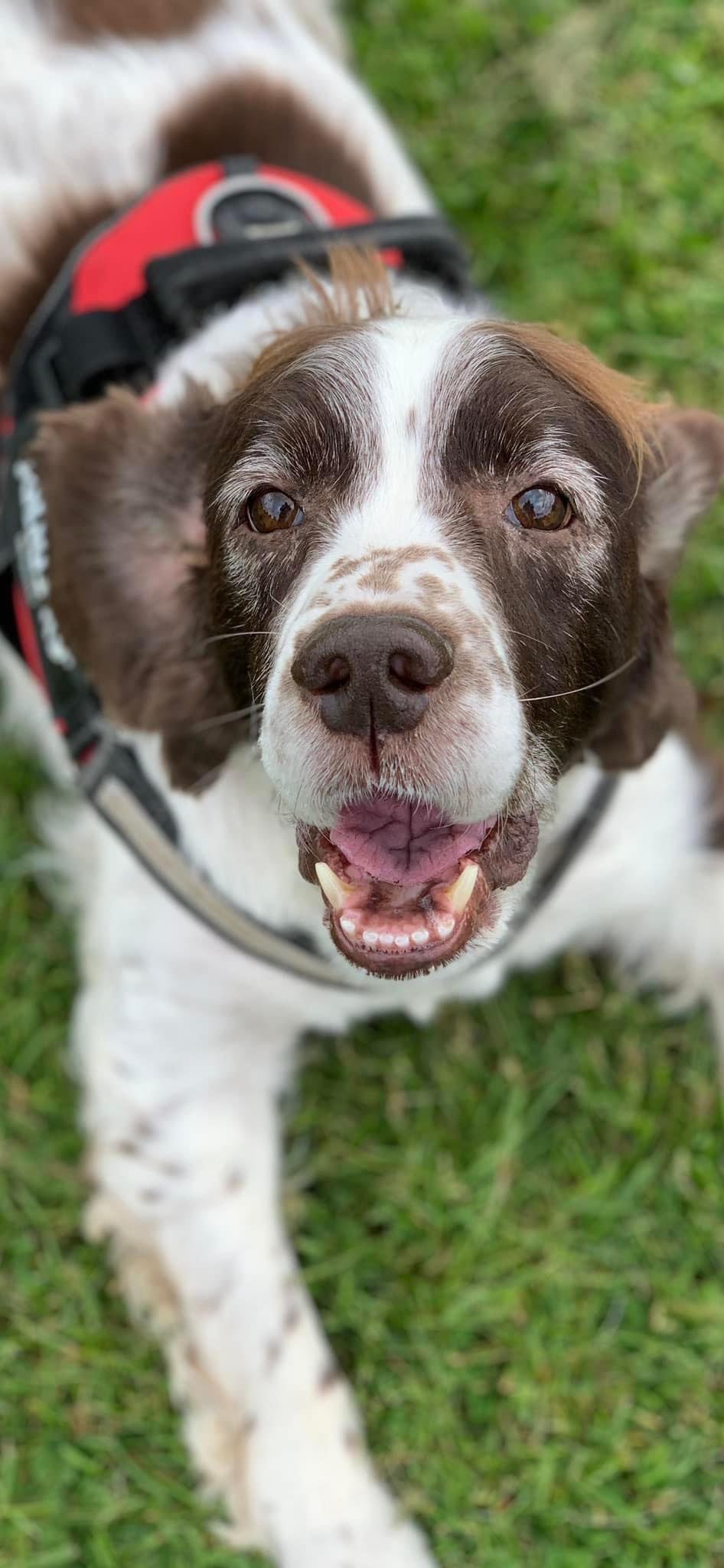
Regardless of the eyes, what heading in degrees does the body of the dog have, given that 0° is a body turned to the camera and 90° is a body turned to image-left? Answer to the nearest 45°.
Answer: approximately 0°
